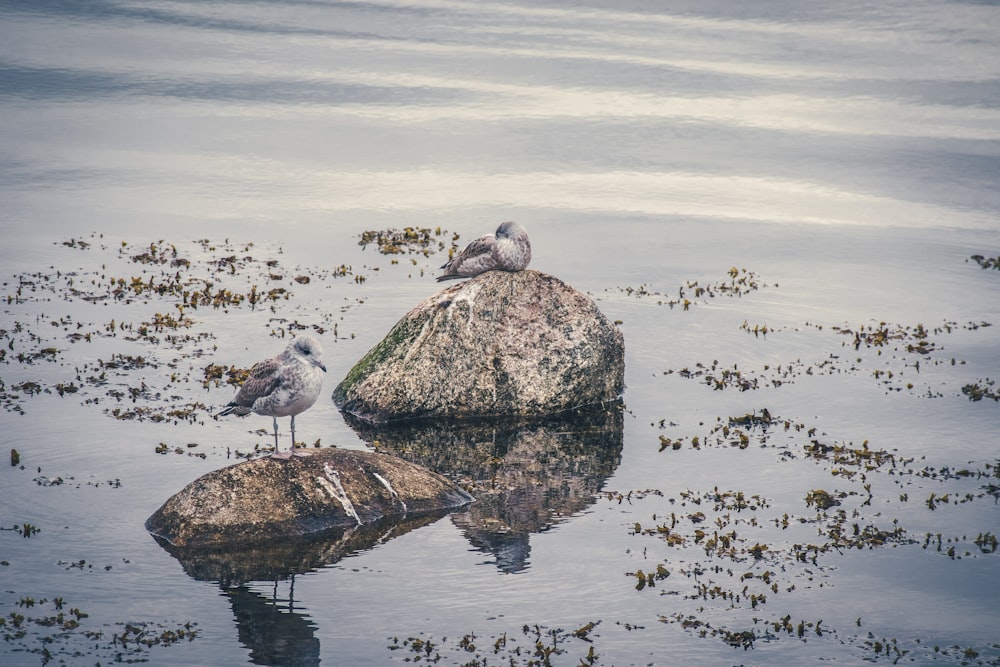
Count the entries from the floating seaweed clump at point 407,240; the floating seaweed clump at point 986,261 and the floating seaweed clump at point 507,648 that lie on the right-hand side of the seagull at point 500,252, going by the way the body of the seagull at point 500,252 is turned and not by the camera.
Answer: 1

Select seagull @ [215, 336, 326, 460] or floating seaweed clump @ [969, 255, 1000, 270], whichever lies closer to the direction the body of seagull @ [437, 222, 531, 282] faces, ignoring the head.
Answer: the floating seaweed clump

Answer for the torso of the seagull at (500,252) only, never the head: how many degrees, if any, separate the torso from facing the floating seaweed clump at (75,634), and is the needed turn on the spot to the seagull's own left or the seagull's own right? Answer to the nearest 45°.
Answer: approximately 135° to the seagull's own right

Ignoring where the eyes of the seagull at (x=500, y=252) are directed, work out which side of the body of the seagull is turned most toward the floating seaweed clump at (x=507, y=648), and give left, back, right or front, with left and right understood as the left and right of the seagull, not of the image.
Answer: right

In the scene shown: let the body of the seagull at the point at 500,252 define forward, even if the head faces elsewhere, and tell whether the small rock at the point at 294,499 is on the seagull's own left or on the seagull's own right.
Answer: on the seagull's own right

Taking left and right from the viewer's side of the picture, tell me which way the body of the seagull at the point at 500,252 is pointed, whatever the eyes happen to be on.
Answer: facing to the right of the viewer

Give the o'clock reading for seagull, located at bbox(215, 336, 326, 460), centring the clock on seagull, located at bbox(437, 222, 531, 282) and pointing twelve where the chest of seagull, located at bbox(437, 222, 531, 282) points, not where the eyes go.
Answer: seagull, located at bbox(215, 336, 326, 460) is roughly at 4 o'clock from seagull, located at bbox(437, 222, 531, 282).

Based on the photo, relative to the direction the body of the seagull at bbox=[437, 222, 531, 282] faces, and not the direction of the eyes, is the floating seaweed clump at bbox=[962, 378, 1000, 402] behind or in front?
in front

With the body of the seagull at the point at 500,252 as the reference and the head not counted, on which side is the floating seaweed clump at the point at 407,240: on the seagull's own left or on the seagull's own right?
on the seagull's own left
